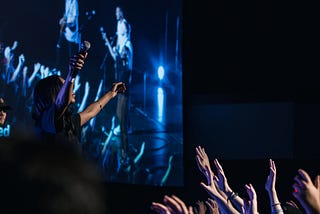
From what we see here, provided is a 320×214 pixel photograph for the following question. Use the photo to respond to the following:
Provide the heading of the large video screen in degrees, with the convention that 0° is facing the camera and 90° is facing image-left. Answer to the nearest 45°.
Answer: approximately 0°
